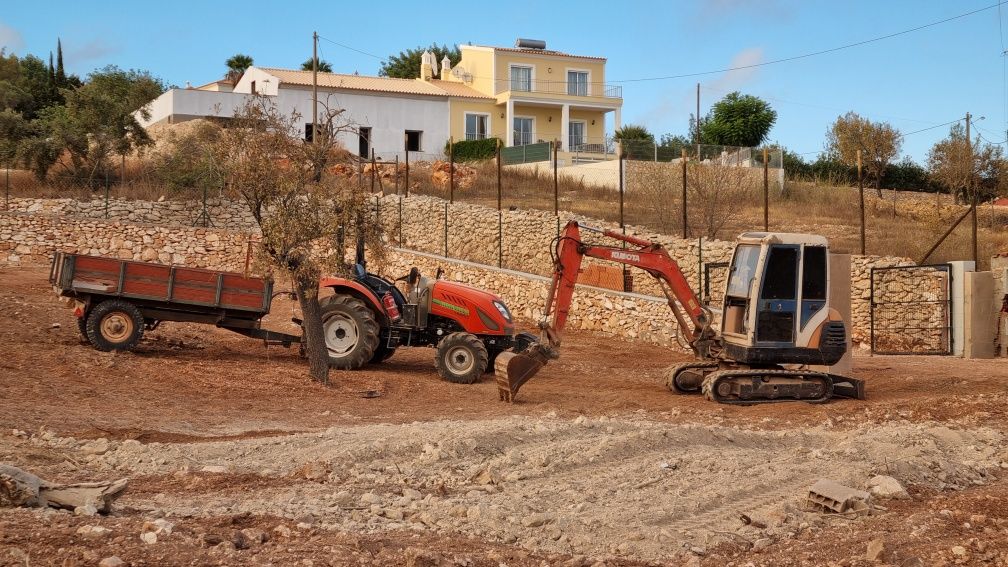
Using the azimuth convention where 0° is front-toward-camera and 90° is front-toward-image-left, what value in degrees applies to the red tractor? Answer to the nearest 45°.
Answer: approximately 315°

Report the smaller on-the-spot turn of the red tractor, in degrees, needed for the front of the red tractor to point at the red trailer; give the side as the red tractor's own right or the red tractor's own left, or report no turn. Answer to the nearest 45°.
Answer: approximately 135° to the red tractor's own right

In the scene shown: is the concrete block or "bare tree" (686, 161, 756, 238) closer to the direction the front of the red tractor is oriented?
the concrete block

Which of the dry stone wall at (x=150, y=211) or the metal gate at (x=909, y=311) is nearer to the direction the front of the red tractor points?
the metal gate

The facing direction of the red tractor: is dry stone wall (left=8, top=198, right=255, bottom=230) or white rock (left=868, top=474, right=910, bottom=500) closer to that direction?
the white rock

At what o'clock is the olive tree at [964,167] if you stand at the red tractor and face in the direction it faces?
The olive tree is roughly at 9 o'clock from the red tractor.

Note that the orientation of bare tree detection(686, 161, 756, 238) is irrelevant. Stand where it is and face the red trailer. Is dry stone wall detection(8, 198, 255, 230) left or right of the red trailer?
right

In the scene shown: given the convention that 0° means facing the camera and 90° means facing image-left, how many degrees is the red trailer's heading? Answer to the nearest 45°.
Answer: approximately 270°
